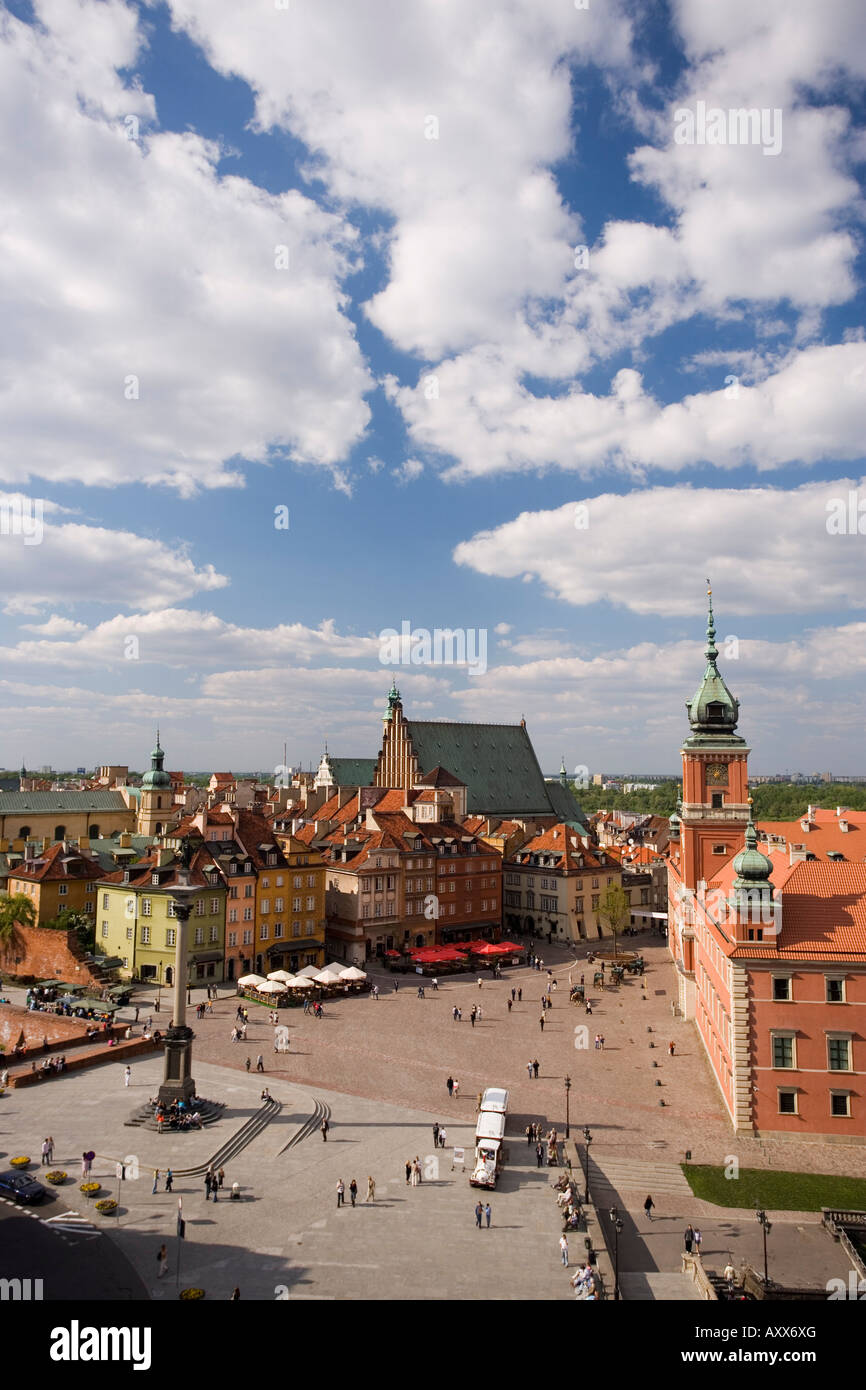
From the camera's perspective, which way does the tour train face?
toward the camera

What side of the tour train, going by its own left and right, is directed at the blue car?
right

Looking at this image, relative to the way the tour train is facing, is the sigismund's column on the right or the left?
on its right

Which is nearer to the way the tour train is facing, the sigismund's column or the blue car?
the blue car
